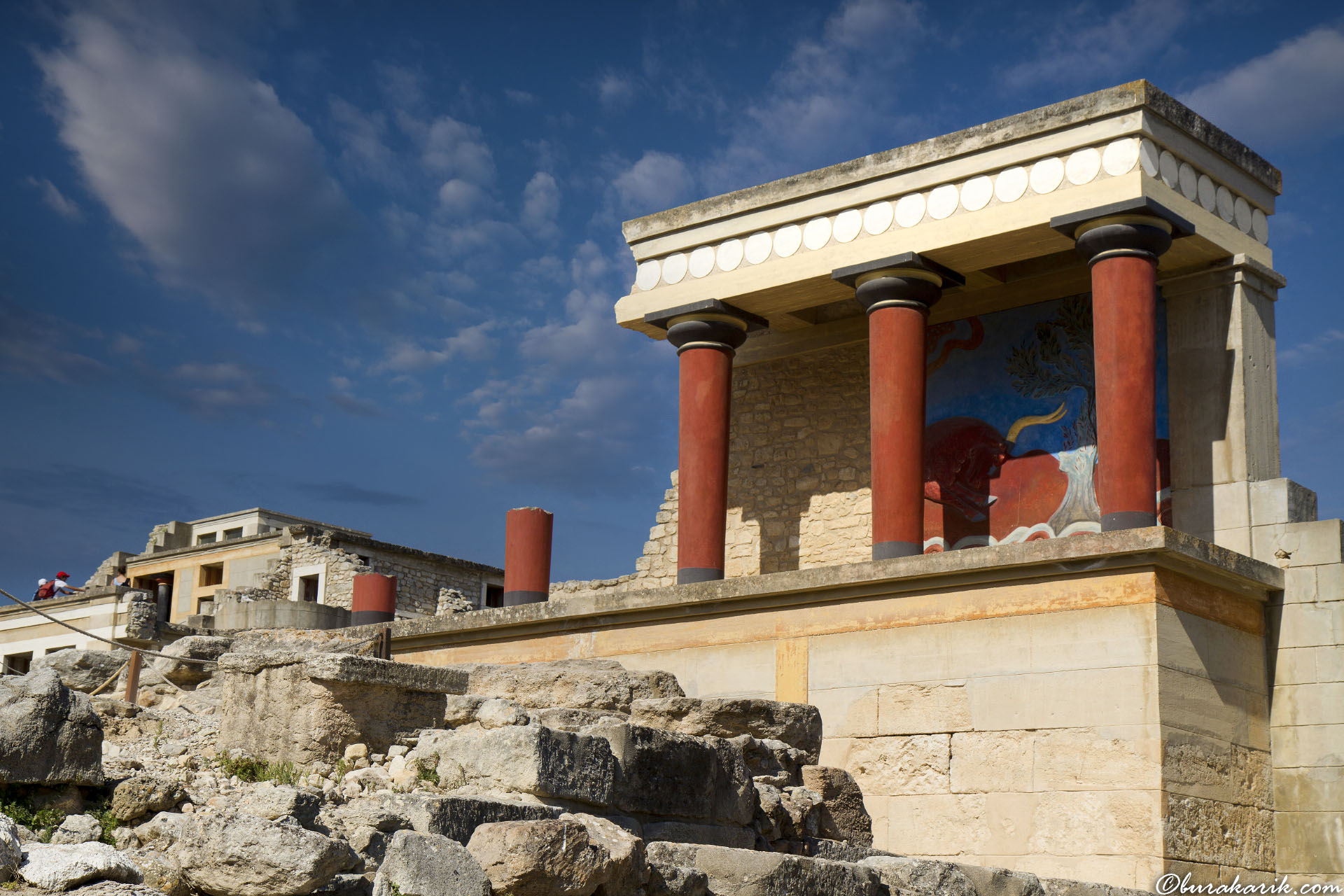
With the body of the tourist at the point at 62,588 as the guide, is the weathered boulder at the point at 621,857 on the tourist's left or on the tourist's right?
on the tourist's right

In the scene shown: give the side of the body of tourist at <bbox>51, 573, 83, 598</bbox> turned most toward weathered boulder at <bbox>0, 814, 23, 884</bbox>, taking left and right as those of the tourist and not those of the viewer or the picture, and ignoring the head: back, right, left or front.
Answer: right

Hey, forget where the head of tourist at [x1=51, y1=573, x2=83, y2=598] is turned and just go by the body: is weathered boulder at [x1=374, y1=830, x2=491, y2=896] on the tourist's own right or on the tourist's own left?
on the tourist's own right

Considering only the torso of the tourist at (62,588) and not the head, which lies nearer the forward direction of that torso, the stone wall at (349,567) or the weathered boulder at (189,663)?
the stone wall
